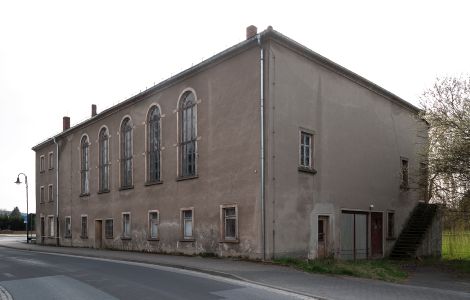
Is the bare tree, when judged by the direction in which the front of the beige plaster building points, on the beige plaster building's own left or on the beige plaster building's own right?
on the beige plaster building's own left
